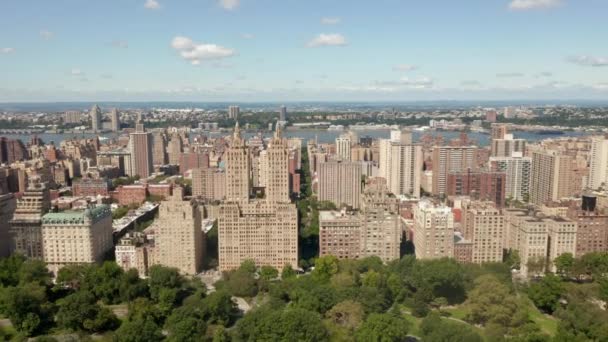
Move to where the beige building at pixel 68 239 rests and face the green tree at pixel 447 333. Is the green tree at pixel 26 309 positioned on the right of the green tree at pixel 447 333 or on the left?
right

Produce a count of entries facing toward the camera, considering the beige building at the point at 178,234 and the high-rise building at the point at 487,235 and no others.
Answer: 2

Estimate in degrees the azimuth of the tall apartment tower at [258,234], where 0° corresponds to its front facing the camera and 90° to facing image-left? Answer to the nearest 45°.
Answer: approximately 0°

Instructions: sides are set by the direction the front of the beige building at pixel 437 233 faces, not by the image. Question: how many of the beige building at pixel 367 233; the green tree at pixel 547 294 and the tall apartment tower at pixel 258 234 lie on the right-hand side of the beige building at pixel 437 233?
2

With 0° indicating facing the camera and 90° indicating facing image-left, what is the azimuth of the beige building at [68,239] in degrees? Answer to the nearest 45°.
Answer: approximately 0°

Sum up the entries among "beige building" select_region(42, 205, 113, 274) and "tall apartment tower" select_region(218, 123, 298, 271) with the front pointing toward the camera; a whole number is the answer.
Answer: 2

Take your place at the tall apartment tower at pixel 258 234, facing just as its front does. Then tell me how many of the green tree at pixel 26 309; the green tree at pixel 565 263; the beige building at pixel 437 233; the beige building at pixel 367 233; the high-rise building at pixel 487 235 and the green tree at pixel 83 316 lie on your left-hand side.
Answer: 4
